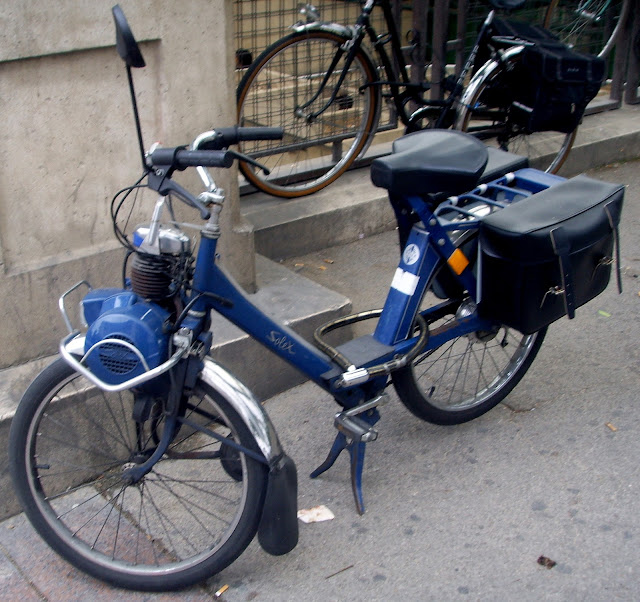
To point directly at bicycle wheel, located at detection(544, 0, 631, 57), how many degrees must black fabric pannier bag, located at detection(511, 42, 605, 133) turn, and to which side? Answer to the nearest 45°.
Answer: approximately 135° to its left

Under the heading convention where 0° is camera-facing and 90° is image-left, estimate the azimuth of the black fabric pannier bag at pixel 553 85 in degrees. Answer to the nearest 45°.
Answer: approximately 315°

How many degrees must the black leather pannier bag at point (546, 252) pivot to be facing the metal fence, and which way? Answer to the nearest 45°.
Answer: approximately 135° to its left

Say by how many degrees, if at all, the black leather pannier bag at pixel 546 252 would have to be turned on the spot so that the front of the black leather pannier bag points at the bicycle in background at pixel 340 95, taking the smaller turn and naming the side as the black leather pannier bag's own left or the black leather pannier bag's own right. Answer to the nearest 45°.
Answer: approximately 180°

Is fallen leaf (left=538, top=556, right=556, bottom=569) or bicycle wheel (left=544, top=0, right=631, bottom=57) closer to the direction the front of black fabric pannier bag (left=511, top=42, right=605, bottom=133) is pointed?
the fallen leaf

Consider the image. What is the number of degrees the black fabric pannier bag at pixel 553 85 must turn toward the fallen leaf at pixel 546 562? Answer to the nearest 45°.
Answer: approximately 45° to its right

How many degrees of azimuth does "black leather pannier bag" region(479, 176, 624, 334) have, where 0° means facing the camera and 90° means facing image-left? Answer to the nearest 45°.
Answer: approximately 315°

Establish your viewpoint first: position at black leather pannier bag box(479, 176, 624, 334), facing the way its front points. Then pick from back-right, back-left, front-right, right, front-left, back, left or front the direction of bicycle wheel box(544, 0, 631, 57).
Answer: back-left

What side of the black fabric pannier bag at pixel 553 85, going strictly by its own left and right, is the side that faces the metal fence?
back
